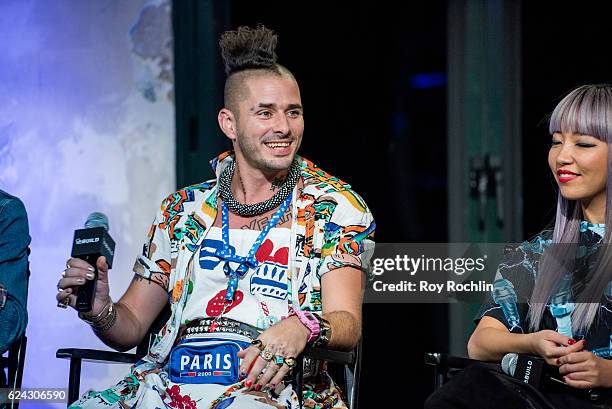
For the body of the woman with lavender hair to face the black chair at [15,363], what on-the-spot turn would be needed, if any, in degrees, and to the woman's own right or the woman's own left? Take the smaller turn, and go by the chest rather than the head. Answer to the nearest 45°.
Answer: approximately 45° to the woman's own right

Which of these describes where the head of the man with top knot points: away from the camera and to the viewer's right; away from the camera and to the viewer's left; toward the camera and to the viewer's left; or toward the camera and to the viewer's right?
toward the camera and to the viewer's right

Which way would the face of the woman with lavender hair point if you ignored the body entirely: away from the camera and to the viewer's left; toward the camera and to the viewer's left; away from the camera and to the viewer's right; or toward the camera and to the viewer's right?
toward the camera and to the viewer's left

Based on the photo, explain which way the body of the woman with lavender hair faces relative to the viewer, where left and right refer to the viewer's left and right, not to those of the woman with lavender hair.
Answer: facing the viewer and to the left of the viewer

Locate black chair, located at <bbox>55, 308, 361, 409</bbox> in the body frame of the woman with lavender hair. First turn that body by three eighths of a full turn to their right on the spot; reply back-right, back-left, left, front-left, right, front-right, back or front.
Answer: left
